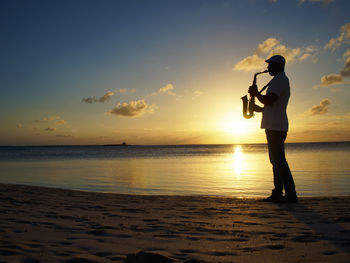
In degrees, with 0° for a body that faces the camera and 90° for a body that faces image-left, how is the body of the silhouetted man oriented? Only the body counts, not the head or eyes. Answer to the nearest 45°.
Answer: approximately 90°

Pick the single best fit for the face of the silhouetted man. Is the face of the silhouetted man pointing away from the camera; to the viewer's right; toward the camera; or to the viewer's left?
to the viewer's left
